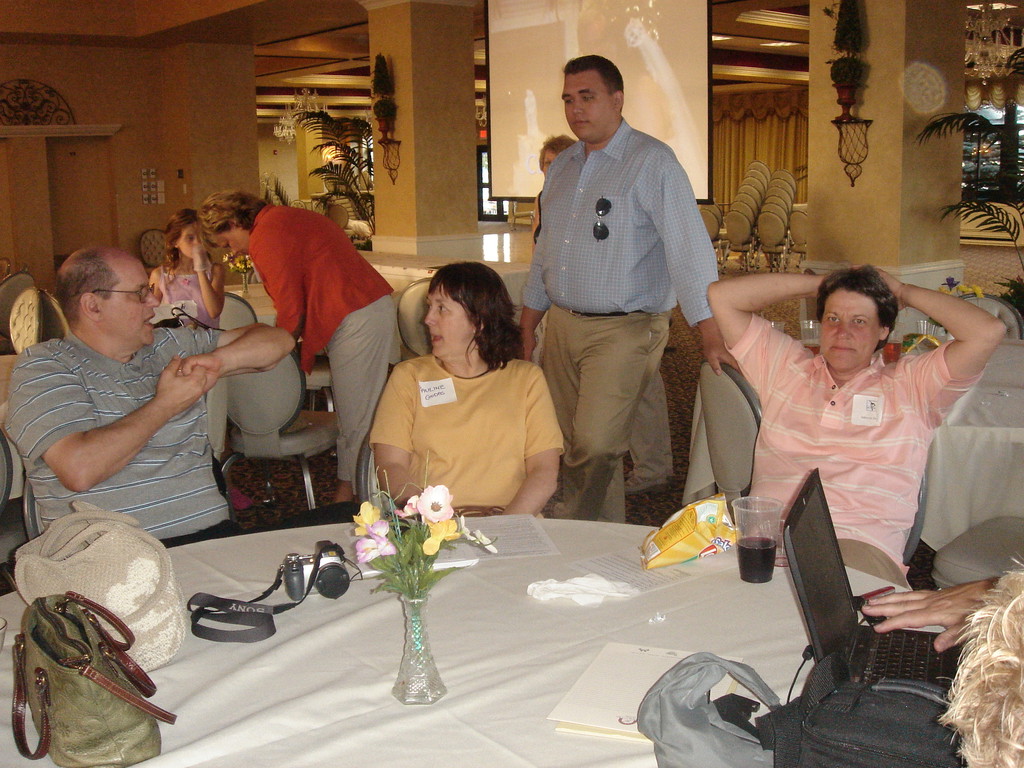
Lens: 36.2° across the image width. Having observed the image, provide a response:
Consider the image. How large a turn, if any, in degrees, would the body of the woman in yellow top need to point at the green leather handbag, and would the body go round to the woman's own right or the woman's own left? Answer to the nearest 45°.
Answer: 0° — they already face it

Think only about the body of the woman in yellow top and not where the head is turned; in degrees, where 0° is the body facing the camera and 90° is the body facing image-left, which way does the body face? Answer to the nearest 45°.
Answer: approximately 0°
